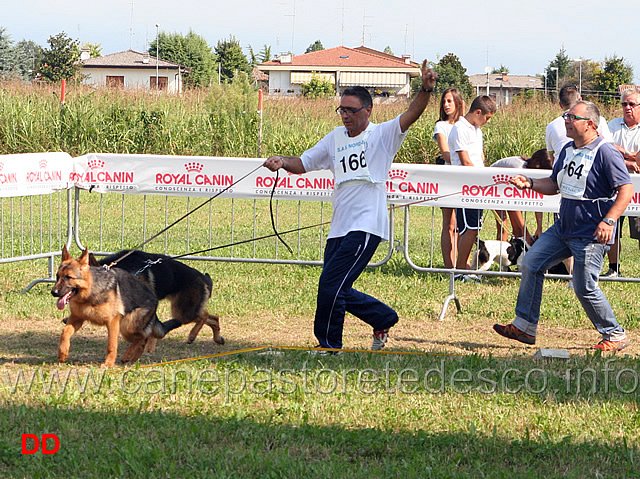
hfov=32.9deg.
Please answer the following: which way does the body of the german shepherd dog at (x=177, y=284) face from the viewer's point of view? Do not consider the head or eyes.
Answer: to the viewer's left

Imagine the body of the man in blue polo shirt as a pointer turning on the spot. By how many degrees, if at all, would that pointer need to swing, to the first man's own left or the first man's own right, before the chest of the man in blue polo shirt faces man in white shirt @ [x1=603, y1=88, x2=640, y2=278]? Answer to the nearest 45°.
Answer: approximately 135° to the first man's own right

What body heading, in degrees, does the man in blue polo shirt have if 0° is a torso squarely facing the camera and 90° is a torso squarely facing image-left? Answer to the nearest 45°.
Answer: approximately 45°

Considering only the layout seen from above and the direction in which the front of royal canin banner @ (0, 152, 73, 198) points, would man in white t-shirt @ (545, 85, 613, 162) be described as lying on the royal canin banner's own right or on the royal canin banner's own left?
on the royal canin banner's own left

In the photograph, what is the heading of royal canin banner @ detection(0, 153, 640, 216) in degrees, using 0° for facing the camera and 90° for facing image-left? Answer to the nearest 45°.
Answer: approximately 0°

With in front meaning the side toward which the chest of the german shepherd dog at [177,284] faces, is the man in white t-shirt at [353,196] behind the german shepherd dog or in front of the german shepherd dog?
behind
